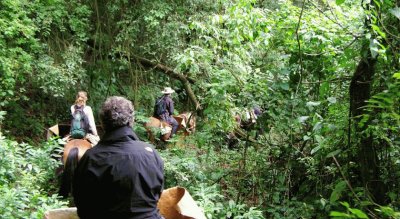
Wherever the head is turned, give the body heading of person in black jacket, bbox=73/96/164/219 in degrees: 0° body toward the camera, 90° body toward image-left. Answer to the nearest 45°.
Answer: approximately 180°

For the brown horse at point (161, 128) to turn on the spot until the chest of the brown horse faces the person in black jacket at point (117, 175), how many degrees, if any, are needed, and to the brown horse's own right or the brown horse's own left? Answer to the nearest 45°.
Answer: approximately 90° to the brown horse's own right

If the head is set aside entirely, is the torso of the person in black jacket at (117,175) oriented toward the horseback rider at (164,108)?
yes

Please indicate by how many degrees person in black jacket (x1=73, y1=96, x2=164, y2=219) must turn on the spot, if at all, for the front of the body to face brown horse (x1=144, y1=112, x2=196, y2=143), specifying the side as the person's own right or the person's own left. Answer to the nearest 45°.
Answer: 0° — they already face it

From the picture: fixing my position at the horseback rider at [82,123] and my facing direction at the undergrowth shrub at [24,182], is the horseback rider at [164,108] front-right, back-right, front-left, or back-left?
back-left

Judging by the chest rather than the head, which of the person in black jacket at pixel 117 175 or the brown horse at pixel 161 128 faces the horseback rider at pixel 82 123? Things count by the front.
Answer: the person in black jacket

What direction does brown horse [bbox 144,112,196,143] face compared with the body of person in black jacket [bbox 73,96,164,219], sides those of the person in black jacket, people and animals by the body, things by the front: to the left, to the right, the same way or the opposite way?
to the right

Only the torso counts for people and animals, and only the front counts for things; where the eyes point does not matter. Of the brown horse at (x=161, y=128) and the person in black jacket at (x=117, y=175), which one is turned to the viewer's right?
the brown horse

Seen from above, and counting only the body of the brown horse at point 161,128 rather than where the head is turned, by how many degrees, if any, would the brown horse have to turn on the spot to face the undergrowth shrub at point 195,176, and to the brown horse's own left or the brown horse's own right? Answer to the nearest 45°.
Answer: approximately 90° to the brown horse's own right

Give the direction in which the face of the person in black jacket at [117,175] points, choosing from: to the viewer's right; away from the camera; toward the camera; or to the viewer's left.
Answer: away from the camera

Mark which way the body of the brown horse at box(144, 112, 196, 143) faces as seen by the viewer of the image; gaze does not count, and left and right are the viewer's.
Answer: facing to the right of the viewer
